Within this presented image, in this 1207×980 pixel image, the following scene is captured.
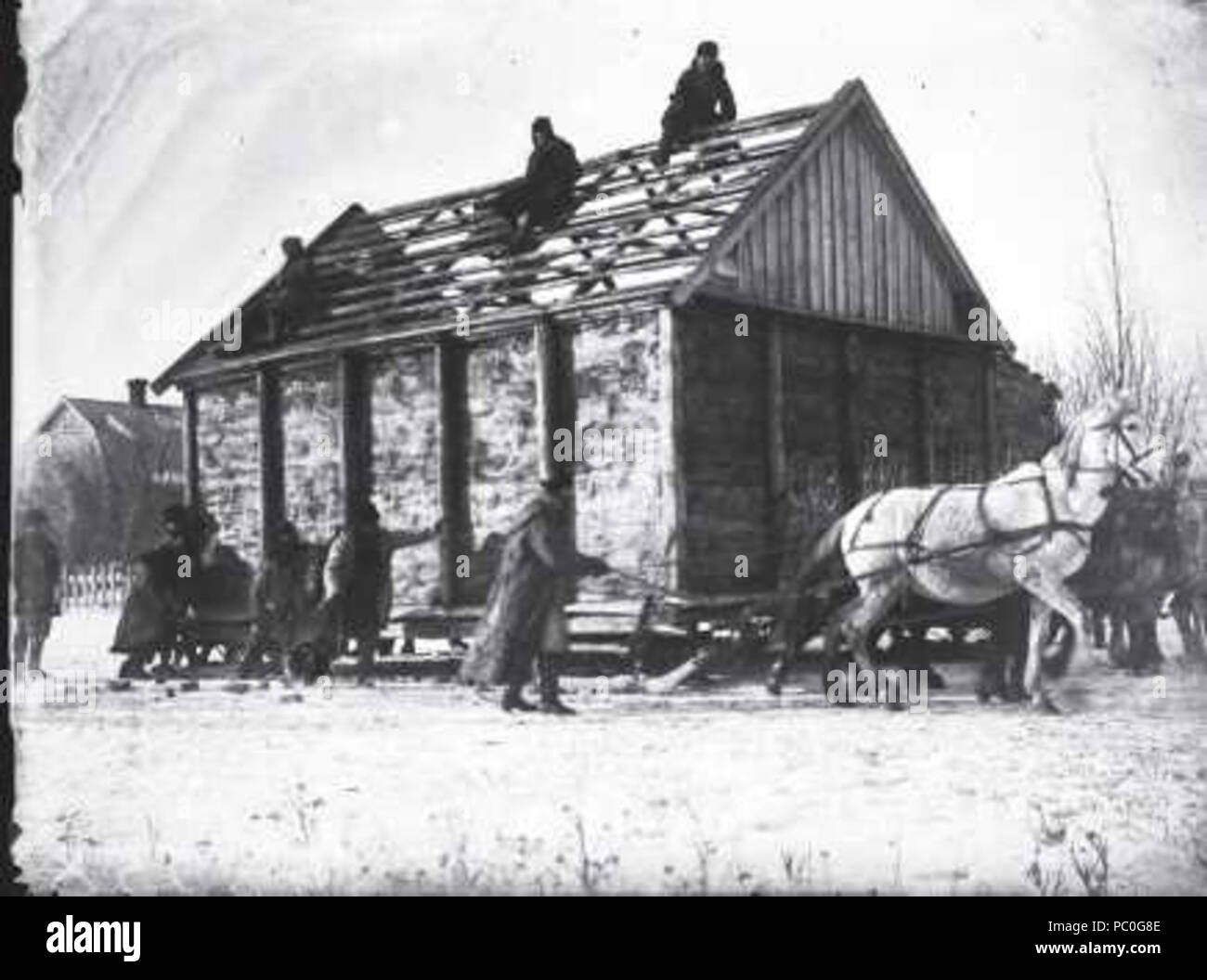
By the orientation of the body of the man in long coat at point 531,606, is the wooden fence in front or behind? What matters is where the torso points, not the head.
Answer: behind

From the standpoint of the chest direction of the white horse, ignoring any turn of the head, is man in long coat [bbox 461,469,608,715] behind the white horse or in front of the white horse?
behind

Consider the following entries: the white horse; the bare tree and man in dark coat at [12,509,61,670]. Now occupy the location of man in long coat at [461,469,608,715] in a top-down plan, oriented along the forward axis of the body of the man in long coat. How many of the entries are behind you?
1

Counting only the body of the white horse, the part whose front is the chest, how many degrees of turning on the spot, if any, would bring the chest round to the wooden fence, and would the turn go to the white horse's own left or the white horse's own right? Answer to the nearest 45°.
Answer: approximately 180°

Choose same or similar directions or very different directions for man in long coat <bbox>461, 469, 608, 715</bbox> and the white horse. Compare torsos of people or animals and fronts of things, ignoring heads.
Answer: same or similar directions

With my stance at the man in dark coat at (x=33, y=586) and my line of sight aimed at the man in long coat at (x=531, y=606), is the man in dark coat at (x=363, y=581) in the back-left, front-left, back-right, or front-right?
front-left

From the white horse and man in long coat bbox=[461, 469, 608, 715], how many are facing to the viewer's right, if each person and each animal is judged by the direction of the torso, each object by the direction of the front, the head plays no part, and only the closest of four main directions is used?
2

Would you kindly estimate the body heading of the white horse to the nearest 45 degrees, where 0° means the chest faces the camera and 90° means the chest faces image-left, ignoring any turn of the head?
approximately 270°

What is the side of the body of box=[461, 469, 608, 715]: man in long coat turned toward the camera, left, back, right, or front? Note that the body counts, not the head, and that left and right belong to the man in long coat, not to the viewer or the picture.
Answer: right

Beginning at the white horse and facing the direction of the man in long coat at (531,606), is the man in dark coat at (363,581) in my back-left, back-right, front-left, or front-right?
front-right

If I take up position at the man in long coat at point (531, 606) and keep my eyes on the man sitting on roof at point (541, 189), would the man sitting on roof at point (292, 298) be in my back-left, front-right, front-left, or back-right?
front-left

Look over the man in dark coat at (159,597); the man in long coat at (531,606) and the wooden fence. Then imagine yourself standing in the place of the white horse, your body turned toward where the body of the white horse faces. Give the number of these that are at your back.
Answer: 3

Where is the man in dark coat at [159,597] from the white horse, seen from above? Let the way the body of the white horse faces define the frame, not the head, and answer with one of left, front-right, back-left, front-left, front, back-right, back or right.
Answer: back
